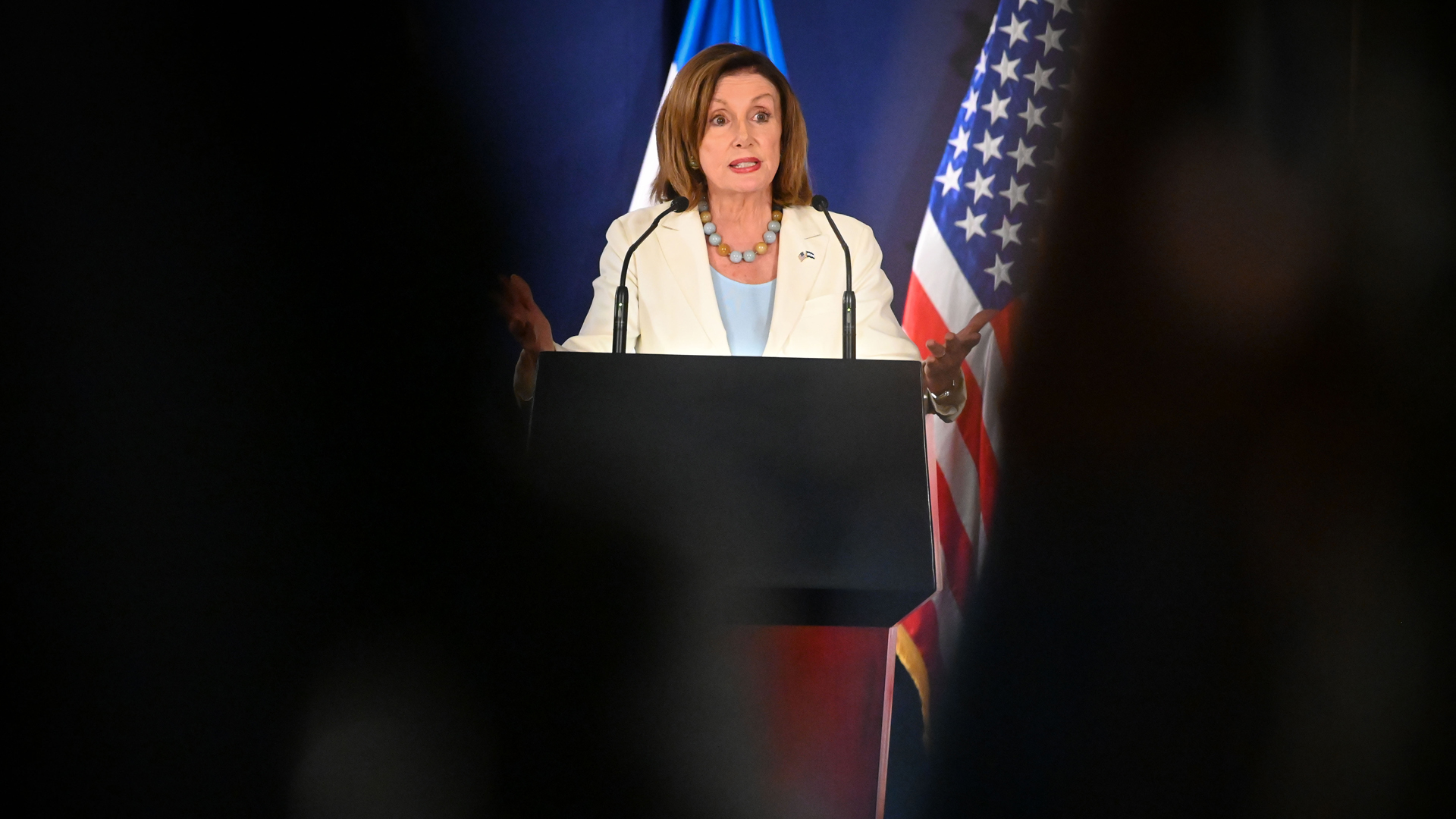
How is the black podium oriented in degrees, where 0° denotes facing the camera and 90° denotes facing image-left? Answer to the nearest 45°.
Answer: approximately 0°

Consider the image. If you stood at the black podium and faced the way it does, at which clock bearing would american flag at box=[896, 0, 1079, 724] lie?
The american flag is roughly at 7 o'clock from the black podium.

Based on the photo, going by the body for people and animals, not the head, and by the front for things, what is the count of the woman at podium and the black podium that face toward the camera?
2

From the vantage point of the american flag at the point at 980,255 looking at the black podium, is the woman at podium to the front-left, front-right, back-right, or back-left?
front-right

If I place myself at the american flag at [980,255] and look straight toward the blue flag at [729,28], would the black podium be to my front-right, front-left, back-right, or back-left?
front-left

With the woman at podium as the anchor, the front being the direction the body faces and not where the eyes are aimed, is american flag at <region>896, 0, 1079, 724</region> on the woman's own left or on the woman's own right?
on the woman's own left

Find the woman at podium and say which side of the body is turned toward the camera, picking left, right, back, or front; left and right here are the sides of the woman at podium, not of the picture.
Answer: front

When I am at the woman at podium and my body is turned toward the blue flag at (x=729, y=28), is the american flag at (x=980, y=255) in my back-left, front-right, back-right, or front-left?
front-right

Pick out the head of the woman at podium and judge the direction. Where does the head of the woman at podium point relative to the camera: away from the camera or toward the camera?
toward the camera

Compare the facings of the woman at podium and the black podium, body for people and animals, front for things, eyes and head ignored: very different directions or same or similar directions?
same or similar directions
